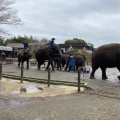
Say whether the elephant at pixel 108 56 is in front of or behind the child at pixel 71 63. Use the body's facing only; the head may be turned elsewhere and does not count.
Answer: in front

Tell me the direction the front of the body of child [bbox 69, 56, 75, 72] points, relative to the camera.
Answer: toward the camera

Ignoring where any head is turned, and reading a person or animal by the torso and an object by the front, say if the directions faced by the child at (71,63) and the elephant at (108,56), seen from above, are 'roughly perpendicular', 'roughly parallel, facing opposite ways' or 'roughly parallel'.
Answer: roughly perpendicular
